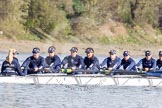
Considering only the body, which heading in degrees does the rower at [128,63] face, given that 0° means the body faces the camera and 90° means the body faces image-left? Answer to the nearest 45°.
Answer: approximately 45°

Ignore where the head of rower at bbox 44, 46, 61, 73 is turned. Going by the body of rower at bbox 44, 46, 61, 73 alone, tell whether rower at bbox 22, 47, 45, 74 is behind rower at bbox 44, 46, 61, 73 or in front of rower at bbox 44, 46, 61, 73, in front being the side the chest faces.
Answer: in front

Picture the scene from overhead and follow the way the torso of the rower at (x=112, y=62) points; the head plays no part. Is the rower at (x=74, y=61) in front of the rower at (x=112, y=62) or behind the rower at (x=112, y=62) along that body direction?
in front

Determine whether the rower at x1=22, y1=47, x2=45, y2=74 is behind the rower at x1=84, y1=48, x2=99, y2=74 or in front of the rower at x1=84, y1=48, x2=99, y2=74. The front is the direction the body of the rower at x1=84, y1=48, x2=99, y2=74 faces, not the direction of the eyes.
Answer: in front

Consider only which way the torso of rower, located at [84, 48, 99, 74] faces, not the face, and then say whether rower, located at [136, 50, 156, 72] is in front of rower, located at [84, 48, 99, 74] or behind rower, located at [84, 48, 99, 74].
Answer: behind

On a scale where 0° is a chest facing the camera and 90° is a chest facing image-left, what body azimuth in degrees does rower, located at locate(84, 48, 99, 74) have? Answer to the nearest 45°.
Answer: approximately 45°

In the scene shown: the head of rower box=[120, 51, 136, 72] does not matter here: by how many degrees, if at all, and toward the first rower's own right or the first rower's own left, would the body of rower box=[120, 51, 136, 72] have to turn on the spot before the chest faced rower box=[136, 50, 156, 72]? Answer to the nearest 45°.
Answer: approximately 135° to the first rower's own left
